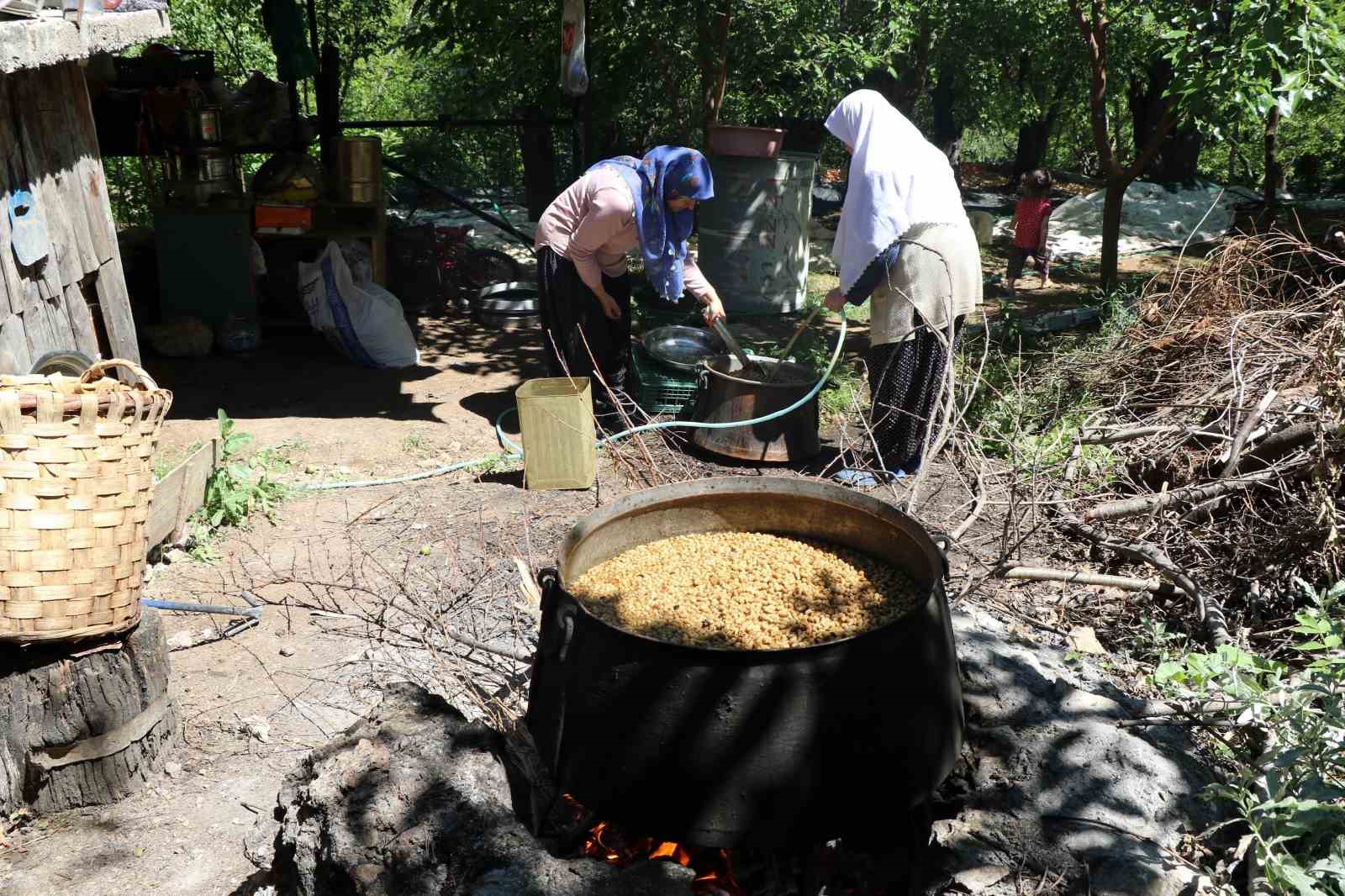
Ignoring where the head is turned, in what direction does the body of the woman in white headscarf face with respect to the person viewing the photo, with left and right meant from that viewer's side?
facing to the left of the viewer

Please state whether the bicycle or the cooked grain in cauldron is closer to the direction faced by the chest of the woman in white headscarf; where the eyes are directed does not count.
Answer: the bicycle

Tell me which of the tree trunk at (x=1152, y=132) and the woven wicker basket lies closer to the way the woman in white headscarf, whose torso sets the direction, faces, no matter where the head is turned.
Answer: the woven wicker basket

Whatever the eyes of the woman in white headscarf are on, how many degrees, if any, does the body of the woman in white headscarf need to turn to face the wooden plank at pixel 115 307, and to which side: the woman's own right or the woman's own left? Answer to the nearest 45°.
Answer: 0° — they already face it

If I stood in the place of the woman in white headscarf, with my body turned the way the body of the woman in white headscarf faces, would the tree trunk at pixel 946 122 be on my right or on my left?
on my right

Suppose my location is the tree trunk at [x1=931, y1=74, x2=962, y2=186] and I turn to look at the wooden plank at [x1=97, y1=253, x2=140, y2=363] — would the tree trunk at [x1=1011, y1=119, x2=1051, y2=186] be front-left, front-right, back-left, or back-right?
back-left

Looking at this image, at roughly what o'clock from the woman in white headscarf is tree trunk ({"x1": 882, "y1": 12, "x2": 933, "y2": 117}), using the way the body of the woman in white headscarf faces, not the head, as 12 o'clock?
The tree trunk is roughly at 3 o'clock from the woman in white headscarf.

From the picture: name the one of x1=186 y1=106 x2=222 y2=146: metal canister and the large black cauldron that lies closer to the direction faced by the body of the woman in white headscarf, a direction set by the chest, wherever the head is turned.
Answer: the metal canister

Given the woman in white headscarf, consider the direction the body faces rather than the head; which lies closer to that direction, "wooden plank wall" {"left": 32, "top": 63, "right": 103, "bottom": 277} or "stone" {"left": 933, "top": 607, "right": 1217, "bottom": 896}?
the wooden plank wall

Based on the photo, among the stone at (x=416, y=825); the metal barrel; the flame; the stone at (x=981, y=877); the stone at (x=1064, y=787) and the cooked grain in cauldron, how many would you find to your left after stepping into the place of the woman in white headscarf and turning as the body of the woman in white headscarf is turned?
5
